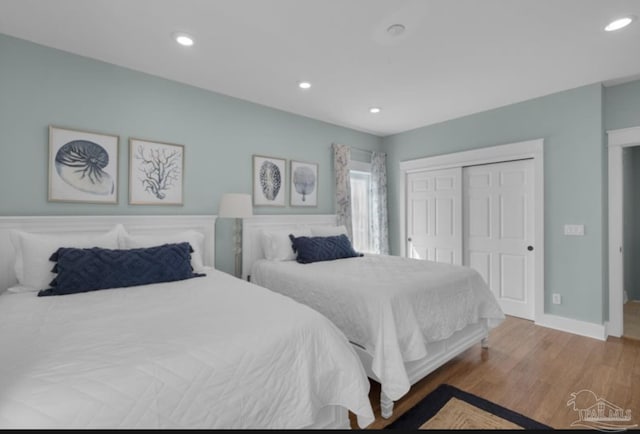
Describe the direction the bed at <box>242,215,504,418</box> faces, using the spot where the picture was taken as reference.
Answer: facing the viewer and to the right of the viewer

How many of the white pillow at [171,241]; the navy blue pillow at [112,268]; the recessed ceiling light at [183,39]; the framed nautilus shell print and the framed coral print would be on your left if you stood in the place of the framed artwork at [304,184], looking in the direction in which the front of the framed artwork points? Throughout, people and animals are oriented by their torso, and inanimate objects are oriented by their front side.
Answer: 0

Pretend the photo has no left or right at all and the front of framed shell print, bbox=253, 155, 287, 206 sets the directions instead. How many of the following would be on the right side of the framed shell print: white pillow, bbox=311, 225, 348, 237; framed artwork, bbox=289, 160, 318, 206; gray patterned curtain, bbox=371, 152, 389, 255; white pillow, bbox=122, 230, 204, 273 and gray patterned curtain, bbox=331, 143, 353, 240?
1

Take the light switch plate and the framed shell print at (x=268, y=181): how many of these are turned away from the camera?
0

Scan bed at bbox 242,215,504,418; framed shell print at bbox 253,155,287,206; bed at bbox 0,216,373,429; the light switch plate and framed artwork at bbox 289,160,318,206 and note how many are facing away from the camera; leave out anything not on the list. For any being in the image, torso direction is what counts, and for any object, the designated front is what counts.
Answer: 0

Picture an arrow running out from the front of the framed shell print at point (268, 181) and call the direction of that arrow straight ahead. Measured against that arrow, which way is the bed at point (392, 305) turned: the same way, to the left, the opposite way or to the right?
the same way

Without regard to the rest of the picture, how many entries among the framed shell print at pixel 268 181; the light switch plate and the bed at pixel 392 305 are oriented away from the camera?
0

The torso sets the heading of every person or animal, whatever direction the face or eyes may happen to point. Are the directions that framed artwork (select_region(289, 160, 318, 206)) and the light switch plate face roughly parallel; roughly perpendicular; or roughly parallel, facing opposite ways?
roughly perpendicular

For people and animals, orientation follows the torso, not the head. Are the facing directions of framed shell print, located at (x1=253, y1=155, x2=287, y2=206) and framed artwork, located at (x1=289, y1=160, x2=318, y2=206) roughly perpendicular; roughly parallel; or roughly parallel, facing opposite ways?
roughly parallel

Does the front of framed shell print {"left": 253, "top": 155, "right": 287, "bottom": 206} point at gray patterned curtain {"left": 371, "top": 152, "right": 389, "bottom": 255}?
no

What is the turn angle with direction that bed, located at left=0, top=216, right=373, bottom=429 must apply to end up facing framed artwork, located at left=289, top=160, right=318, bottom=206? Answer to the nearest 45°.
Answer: approximately 90° to its left

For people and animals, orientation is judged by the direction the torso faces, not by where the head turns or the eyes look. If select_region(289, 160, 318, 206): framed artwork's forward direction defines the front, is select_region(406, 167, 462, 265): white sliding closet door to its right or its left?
on its left

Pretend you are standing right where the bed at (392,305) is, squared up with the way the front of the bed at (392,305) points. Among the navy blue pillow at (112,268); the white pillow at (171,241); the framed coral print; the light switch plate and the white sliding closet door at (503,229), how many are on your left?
2

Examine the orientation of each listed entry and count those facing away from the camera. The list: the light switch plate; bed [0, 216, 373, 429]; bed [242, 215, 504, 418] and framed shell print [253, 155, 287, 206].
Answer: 0

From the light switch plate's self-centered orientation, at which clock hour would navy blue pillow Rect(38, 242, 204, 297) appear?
The navy blue pillow is roughly at 1 o'clock from the light switch plate.

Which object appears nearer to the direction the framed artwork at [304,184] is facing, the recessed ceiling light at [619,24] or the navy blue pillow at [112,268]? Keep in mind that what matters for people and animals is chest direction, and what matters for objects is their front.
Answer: the recessed ceiling light
